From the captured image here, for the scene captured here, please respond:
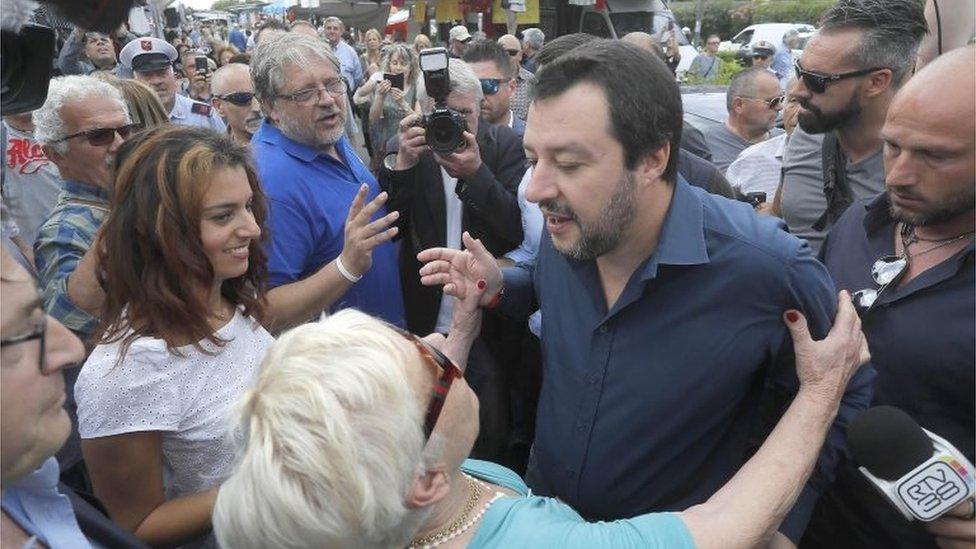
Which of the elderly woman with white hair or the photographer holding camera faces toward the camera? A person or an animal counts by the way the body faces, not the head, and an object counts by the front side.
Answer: the photographer holding camera

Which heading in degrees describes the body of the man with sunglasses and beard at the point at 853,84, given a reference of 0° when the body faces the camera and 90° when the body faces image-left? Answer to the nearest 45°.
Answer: approximately 45°

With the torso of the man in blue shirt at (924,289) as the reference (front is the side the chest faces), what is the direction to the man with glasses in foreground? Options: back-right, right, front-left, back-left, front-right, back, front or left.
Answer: front

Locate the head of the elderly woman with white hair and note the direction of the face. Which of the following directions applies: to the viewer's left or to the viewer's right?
to the viewer's right

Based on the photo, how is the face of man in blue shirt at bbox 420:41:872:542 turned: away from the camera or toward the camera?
toward the camera

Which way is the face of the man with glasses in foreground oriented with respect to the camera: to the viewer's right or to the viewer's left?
to the viewer's right

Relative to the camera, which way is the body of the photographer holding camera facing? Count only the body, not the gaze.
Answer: toward the camera

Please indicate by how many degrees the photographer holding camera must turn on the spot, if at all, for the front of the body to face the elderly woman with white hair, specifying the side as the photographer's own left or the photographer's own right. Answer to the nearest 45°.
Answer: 0° — they already face them

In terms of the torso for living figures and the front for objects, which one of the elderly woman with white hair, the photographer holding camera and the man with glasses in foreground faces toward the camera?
the photographer holding camera

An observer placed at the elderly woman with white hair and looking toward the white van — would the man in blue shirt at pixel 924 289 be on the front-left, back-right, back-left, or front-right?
front-right

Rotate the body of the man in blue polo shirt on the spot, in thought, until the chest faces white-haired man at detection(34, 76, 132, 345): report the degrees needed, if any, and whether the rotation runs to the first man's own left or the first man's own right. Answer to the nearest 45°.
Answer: approximately 135° to the first man's own right

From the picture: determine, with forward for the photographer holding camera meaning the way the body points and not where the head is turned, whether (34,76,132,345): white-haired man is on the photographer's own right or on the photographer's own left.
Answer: on the photographer's own right

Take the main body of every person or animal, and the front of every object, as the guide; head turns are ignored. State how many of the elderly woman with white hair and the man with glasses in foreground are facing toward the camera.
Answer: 0

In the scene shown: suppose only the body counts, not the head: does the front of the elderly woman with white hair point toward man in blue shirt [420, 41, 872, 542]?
yes

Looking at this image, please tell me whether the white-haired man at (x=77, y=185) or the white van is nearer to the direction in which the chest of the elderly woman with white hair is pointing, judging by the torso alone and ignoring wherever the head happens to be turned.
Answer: the white van

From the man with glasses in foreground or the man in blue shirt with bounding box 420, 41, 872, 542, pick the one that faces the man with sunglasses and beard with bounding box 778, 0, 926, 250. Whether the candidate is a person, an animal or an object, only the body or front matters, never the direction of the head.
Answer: the man with glasses in foreground

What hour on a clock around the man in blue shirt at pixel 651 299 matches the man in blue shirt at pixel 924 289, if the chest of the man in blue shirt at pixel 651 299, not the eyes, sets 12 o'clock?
the man in blue shirt at pixel 924 289 is roughly at 7 o'clock from the man in blue shirt at pixel 651 299.

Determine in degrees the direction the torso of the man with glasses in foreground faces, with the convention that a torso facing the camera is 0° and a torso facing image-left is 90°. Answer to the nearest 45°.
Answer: approximately 270°

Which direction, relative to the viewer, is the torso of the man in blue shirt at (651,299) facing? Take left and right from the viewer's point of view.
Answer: facing the viewer and to the left of the viewer

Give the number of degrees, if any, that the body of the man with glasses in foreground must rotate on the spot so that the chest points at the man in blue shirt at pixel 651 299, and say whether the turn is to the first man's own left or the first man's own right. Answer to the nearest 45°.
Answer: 0° — they already face them

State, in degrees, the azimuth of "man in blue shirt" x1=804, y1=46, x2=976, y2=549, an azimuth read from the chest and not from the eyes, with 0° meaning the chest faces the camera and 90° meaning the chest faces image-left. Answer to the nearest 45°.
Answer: approximately 45°
